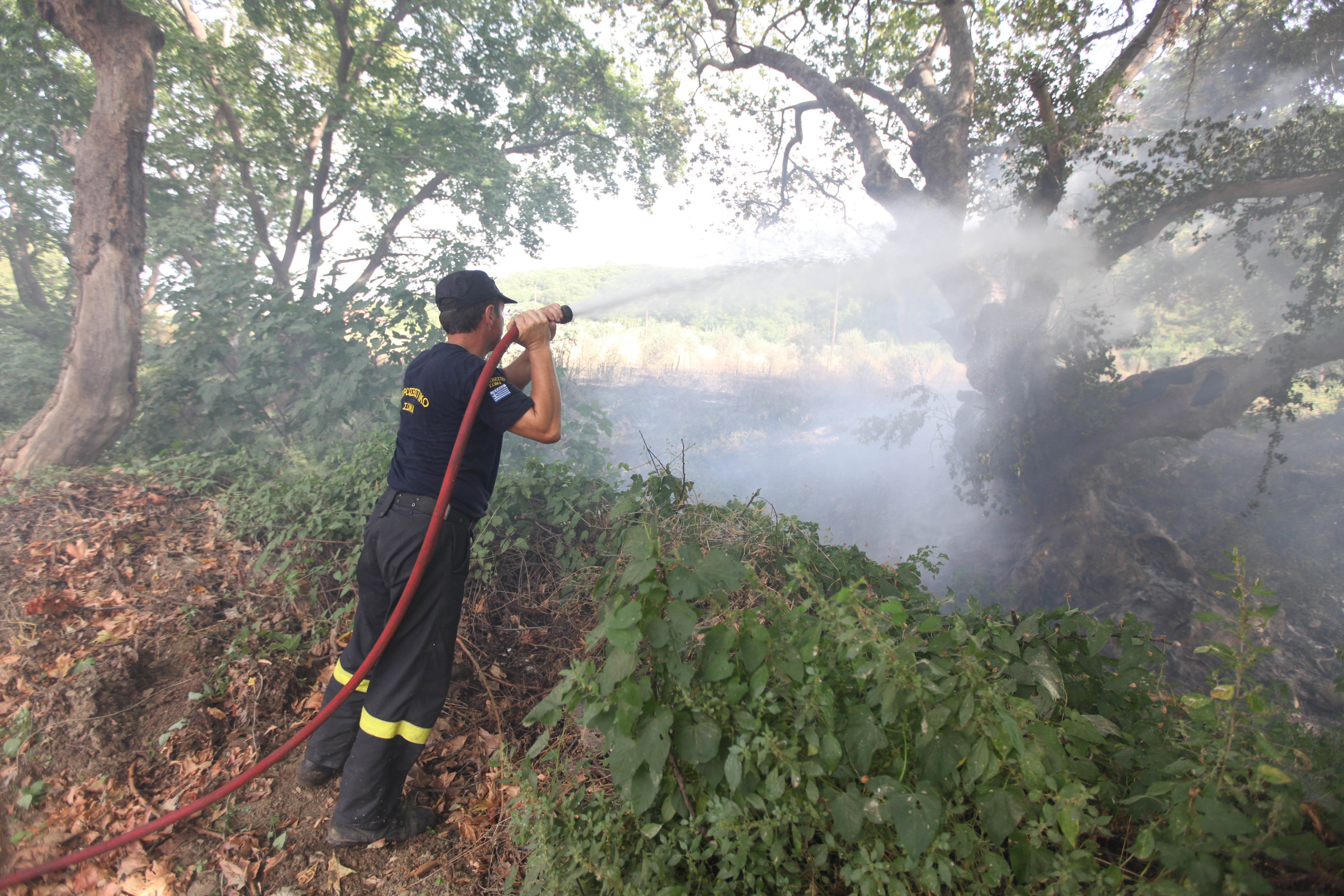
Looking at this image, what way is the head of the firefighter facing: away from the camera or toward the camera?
away from the camera

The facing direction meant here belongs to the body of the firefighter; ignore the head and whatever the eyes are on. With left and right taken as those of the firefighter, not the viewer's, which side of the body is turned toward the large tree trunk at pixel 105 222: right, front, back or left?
left

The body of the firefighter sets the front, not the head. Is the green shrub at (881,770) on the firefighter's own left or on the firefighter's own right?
on the firefighter's own right

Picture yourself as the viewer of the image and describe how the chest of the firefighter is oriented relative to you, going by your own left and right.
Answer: facing away from the viewer and to the right of the viewer
